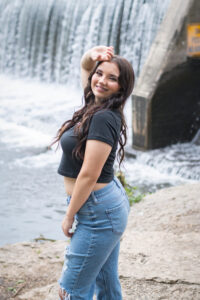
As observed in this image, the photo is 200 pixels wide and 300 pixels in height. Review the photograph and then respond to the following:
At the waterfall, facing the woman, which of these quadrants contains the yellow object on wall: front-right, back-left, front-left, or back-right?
front-left

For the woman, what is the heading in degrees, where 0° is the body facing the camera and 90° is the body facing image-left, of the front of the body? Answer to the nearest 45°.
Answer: approximately 90°

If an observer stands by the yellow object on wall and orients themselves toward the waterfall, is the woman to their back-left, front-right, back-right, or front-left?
back-left

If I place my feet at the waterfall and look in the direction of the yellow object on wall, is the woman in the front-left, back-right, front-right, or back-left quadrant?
front-right

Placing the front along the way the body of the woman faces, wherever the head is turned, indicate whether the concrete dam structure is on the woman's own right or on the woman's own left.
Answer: on the woman's own right

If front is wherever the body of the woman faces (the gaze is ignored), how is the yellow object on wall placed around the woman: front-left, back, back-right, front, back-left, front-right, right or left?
right

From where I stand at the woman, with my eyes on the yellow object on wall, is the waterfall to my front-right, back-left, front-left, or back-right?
front-left
